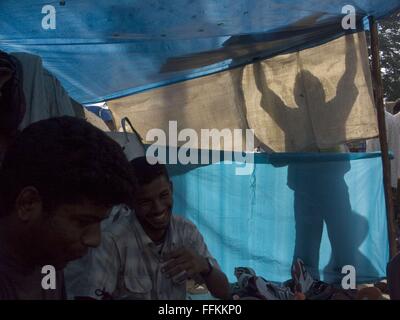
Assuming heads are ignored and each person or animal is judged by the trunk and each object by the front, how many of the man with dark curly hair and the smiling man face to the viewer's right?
1

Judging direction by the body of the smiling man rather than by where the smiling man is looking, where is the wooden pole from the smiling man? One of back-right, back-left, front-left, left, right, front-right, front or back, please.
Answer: left

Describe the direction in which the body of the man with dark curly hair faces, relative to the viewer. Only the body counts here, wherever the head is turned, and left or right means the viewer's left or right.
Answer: facing to the right of the viewer

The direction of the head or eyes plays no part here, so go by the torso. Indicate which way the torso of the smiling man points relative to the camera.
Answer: toward the camera

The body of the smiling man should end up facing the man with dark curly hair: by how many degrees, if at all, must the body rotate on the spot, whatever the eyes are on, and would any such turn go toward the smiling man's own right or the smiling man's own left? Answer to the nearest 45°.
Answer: approximately 45° to the smiling man's own right

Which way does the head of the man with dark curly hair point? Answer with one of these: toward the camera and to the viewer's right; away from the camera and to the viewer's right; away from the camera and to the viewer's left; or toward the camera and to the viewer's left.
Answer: toward the camera and to the viewer's right

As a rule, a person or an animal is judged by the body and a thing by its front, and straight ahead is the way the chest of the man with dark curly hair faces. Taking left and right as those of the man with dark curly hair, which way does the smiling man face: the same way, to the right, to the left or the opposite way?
to the right

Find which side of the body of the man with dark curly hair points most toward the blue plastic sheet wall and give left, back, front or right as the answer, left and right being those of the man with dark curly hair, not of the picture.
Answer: front
